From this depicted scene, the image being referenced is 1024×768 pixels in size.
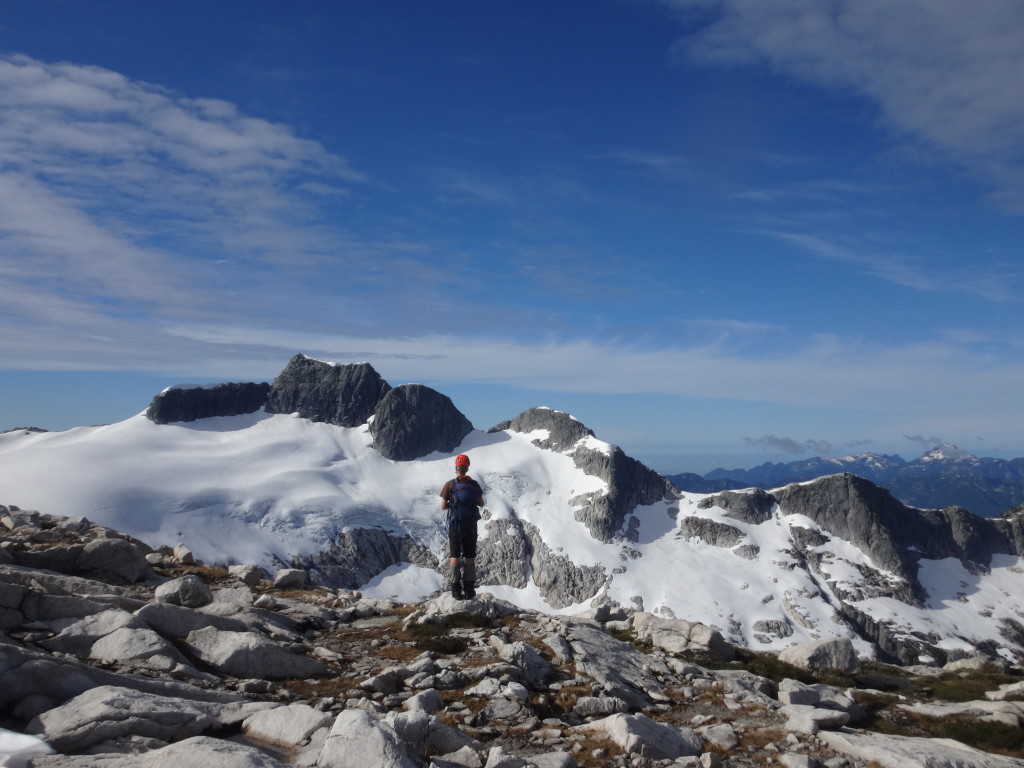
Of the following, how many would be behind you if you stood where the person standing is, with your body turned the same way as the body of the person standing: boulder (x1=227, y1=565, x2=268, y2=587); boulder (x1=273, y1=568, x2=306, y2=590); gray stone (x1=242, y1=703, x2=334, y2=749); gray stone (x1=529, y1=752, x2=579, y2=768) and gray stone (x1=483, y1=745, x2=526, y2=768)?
3

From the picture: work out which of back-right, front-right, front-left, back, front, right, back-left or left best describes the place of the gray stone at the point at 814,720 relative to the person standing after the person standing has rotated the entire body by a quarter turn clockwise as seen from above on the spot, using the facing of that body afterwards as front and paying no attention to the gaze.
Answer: front-right

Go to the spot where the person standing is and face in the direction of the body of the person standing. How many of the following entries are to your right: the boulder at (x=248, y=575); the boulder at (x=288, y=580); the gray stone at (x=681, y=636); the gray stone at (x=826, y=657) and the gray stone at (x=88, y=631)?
2

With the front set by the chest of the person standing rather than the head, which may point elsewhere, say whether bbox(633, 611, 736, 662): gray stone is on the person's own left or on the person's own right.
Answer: on the person's own right

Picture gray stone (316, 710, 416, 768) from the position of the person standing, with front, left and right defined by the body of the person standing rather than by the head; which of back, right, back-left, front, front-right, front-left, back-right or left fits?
back

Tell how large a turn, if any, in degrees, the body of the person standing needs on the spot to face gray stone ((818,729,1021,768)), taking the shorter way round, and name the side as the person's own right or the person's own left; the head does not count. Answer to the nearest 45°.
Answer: approximately 135° to the person's own right

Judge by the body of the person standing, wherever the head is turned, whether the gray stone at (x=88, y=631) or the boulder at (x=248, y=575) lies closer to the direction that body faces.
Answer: the boulder

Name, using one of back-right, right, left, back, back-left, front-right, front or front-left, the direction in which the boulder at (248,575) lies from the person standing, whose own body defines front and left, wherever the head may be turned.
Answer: front-left

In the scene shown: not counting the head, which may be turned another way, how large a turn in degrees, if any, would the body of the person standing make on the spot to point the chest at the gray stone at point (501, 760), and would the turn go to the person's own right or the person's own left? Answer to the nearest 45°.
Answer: approximately 180°

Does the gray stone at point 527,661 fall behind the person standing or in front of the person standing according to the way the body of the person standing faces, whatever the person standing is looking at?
behind

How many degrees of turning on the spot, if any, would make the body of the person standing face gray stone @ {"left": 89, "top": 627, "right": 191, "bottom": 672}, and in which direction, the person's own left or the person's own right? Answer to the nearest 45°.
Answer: approximately 135° to the person's own left

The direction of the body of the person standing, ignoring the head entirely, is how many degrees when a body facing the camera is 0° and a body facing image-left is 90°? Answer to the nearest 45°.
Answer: approximately 180°

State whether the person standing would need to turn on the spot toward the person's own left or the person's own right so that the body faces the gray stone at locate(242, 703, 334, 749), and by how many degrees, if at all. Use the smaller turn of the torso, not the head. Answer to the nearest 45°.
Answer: approximately 180°

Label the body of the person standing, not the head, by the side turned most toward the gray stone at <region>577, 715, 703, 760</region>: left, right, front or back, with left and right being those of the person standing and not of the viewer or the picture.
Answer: back

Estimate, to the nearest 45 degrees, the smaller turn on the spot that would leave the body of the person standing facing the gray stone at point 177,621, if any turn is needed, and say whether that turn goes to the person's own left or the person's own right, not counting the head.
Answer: approximately 135° to the person's own left

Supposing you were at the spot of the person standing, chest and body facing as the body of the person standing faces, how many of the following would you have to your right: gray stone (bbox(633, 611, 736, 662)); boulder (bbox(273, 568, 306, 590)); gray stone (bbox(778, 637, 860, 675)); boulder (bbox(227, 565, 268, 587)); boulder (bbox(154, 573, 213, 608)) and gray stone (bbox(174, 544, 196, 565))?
2
